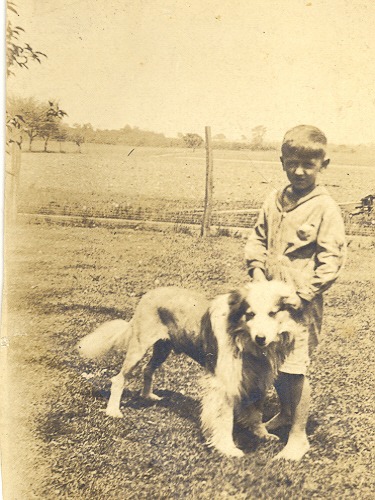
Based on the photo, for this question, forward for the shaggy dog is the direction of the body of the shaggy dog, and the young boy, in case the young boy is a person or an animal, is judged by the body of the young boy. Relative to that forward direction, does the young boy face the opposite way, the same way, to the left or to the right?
to the right

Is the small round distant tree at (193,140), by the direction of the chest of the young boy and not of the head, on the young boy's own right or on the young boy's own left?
on the young boy's own right

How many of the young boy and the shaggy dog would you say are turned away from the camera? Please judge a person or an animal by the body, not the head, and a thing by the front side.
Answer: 0
